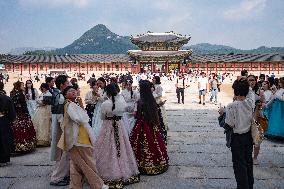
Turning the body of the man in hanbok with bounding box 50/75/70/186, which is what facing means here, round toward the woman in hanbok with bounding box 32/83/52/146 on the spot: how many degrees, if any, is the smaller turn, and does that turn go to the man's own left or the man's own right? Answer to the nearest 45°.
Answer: approximately 90° to the man's own left

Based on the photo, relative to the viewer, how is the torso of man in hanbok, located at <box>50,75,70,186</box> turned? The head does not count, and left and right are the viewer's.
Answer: facing to the right of the viewer

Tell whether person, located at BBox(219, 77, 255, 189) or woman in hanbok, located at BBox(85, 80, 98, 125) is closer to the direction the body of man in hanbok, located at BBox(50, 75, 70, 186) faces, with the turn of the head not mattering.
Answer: the person

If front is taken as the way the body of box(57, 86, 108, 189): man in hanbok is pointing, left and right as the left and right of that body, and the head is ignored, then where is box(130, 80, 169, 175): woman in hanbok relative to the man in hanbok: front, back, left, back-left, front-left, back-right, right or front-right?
front-left

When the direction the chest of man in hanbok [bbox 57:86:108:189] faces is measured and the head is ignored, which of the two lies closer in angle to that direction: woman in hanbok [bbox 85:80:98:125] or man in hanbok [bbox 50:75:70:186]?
the woman in hanbok

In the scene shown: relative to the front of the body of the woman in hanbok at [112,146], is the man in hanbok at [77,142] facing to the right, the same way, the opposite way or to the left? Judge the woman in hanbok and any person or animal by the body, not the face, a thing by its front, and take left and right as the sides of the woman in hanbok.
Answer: to the right

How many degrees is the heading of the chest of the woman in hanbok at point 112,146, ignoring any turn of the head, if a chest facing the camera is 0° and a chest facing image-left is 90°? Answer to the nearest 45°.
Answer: approximately 180°

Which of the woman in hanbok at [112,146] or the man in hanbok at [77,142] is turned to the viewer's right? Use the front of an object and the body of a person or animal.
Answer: the man in hanbok

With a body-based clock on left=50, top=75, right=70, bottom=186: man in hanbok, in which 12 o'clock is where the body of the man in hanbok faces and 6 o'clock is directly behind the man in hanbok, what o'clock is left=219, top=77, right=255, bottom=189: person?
The person is roughly at 1 o'clock from the man in hanbok.

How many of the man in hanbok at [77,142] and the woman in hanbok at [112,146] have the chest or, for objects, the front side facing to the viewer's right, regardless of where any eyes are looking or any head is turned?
1

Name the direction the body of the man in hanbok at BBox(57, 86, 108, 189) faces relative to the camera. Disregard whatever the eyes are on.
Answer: to the viewer's right

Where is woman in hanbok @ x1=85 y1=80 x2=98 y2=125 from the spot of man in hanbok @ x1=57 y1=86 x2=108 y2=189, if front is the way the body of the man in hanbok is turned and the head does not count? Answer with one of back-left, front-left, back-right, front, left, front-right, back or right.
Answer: left

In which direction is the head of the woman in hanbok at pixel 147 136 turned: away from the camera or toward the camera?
away from the camera

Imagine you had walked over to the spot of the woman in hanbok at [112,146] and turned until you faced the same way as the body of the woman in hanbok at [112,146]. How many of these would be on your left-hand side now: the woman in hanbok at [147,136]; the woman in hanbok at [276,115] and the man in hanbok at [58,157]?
1

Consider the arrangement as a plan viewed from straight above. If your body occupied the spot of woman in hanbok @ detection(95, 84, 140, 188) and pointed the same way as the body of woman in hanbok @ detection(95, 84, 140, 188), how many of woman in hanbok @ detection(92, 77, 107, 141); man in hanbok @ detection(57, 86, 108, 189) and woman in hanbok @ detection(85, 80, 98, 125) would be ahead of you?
2

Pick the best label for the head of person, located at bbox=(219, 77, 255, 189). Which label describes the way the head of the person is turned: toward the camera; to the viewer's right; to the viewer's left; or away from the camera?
away from the camera
